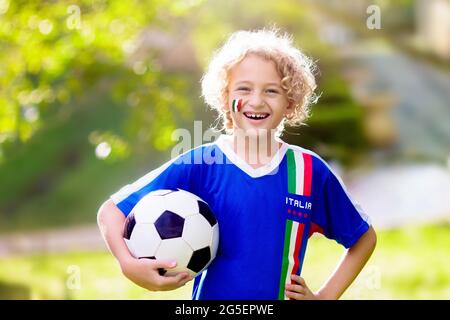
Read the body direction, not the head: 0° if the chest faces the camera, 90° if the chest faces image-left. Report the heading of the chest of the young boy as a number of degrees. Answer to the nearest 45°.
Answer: approximately 0°

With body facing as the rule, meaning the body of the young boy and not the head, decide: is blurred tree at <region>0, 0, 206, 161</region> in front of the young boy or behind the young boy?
behind
